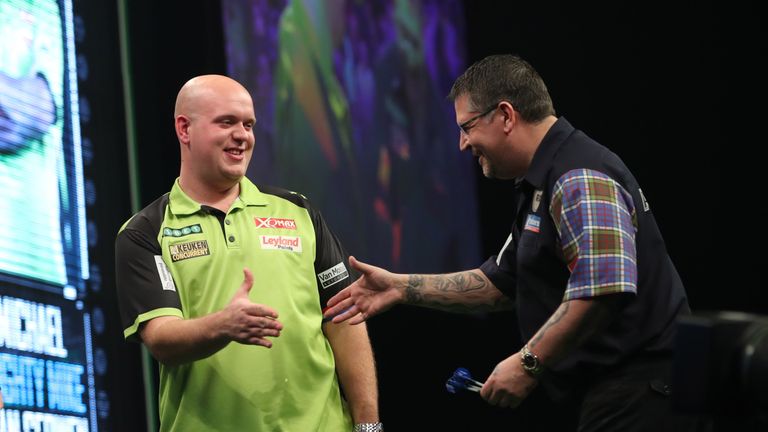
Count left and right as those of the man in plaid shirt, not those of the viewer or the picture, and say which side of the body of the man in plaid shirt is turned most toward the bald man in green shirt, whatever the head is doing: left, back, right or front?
front

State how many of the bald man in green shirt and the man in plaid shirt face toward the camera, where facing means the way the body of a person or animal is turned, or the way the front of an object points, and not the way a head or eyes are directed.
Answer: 1

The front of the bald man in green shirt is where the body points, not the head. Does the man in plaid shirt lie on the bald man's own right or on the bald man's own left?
on the bald man's own left

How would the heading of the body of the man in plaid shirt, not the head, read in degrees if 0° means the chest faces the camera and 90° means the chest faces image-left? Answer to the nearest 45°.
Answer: approximately 90°

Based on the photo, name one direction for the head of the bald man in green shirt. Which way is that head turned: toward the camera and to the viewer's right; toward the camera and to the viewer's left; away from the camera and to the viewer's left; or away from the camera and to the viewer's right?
toward the camera and to the viewer's right

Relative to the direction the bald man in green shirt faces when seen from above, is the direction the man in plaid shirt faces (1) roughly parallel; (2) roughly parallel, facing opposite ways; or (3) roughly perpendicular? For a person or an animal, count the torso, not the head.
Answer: roughly perpendicular

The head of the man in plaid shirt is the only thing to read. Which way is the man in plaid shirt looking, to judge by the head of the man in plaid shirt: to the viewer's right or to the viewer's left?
to the viewer's left

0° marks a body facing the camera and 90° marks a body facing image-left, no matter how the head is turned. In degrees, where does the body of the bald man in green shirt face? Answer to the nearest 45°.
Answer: approximately 0°
